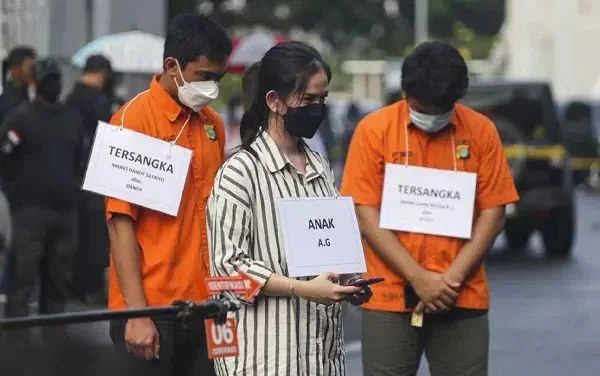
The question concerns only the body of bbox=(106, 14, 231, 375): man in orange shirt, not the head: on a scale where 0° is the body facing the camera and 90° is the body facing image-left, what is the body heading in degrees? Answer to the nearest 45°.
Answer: approximately 315°

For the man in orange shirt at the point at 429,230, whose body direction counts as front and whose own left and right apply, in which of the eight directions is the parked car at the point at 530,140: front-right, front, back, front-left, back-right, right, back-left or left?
back

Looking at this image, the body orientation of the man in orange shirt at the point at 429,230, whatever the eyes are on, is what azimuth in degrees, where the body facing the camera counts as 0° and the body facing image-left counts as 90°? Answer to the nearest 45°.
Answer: approximately 0°

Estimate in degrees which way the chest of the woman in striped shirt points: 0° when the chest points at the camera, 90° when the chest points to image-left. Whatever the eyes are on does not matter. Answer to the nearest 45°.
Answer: approximately 315°

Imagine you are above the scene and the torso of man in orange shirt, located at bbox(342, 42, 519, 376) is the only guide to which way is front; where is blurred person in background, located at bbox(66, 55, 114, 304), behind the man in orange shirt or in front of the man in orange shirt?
behind
